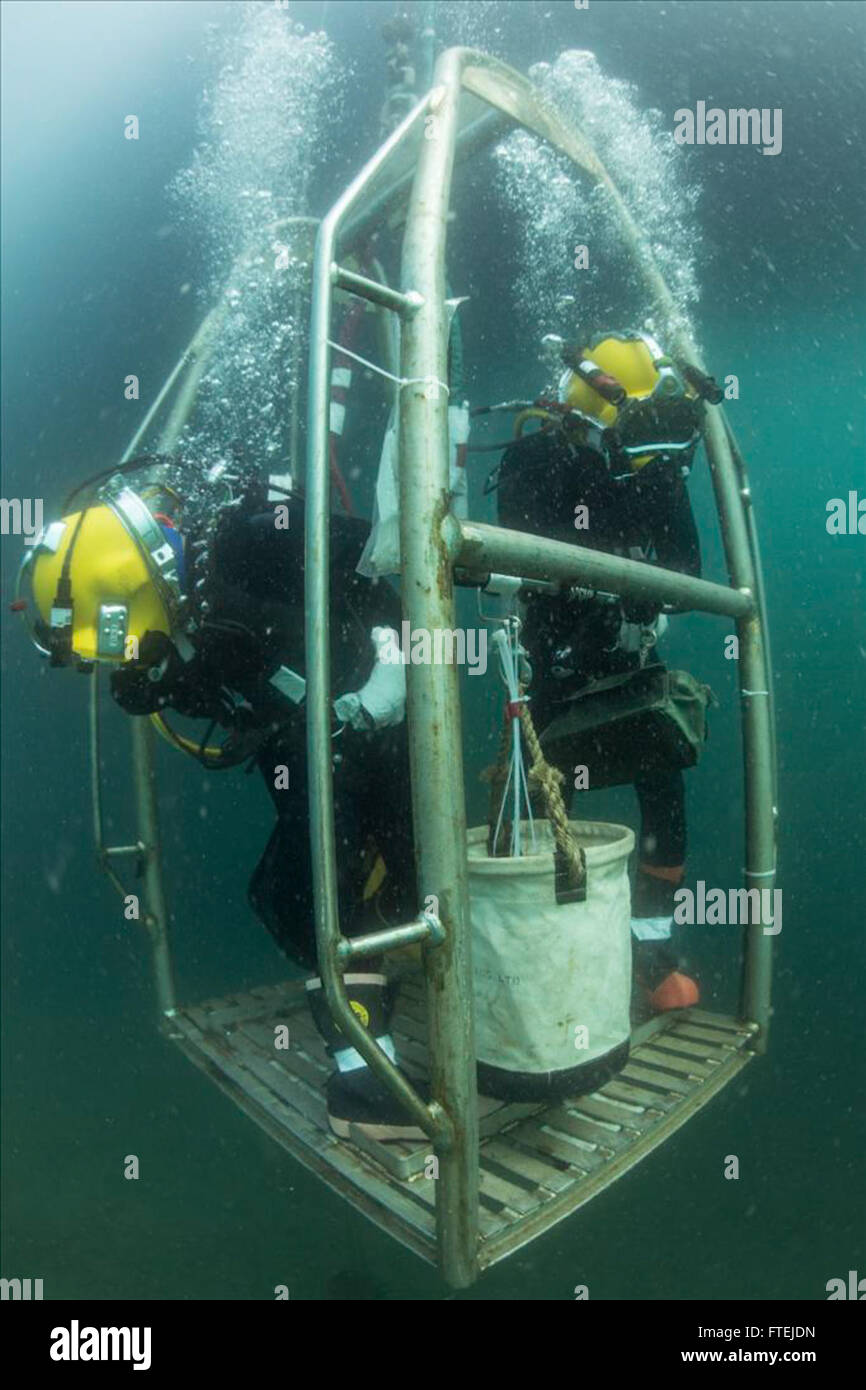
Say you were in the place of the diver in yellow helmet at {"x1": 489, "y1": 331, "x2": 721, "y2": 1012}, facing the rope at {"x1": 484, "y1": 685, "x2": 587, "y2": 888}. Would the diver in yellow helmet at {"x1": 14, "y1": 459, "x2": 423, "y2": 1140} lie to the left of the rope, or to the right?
right

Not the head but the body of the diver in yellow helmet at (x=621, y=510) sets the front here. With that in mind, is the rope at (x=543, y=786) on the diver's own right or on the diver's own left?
on the diver's own right

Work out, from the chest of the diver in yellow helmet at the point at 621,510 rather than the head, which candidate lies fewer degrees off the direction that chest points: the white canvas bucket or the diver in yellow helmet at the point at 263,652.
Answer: the white canvas bucket

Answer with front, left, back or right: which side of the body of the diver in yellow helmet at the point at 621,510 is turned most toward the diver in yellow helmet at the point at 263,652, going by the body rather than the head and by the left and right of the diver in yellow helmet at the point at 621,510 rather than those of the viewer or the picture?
right

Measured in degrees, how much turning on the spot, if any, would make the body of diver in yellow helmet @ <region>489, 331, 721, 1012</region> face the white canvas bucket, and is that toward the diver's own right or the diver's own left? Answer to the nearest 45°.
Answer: approximately 45° to the diver's own right

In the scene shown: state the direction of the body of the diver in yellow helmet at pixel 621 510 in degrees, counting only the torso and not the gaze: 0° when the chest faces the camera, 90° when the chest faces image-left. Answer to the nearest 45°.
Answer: approximately 315°
